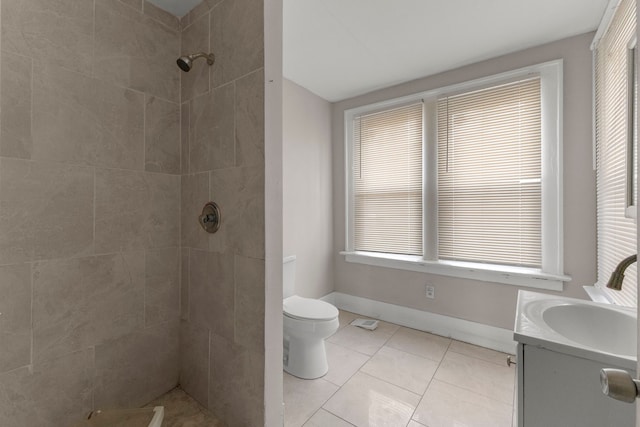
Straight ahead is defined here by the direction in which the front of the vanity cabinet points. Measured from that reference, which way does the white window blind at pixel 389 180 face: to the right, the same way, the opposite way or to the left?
to the left

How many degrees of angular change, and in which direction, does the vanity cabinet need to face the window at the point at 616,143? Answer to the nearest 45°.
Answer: approximately 90° to its right

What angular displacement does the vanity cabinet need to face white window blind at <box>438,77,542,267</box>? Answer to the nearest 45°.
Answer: approximately 90° to its right

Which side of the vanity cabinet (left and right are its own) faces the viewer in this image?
left

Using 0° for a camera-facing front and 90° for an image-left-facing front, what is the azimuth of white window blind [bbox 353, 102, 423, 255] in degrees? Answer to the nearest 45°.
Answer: approximately 45°

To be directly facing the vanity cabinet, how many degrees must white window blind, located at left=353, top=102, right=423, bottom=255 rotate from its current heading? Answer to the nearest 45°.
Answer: approximately 45° to its left

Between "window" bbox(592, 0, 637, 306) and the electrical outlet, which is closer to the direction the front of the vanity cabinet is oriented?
the electrical outlet

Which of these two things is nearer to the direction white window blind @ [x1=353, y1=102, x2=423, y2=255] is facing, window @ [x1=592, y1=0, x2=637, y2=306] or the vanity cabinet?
the vanity cabinet
